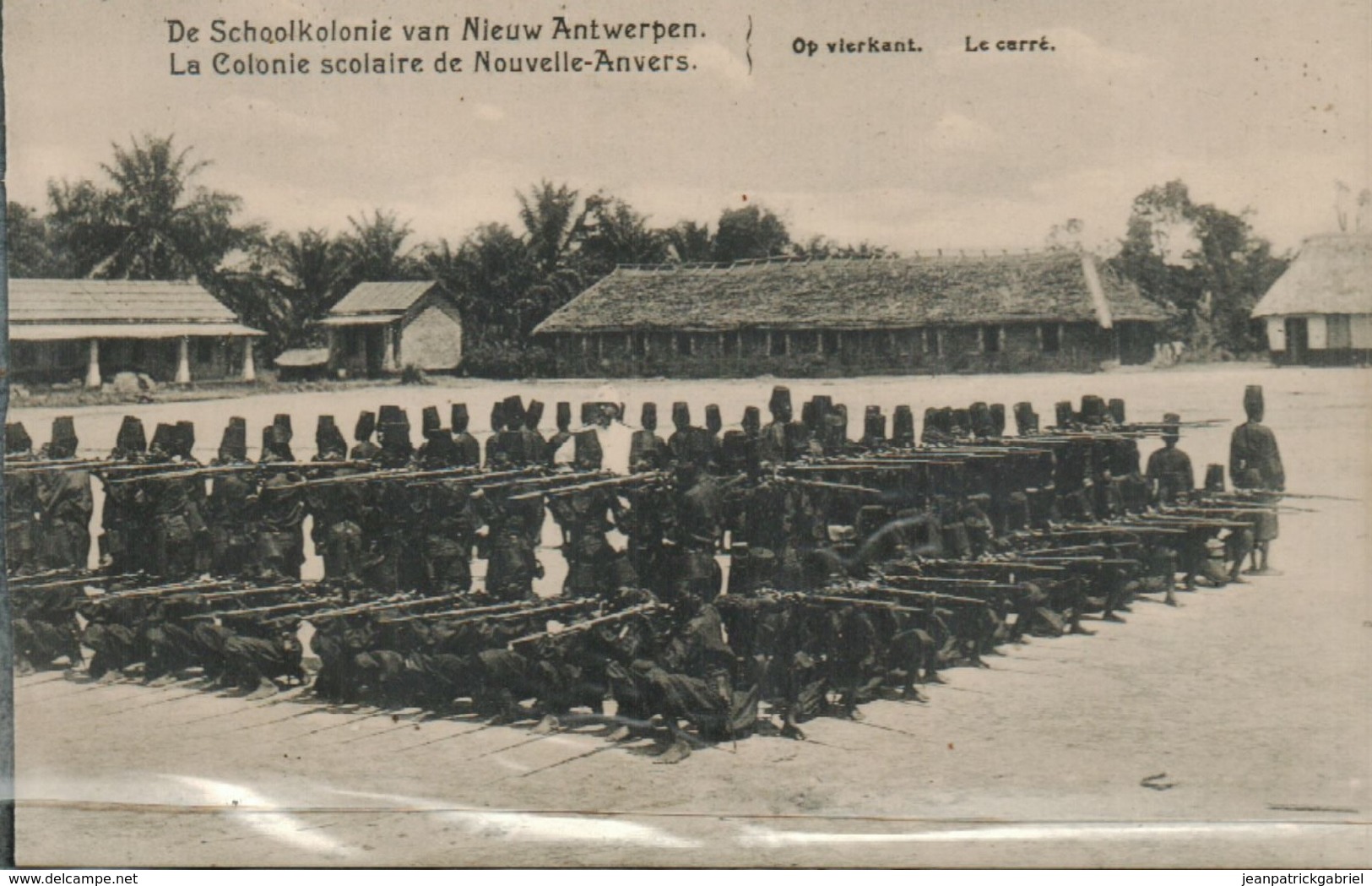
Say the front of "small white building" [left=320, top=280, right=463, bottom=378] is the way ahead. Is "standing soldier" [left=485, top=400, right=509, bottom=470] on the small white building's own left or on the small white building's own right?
on the small white building's own left

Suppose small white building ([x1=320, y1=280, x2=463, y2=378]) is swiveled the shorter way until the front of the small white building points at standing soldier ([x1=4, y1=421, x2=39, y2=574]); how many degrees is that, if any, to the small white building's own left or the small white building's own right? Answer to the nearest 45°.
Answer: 0° — it already faces them

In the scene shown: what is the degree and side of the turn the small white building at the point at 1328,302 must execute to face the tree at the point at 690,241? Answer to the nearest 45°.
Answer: approximately 90° to its right

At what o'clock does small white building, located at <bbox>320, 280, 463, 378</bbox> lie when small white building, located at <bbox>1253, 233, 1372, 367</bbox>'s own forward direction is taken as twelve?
small white building, located at <bbox>320, 280, 463, 378</bbox> is roughly at 3 o'clock from small white building, located at <bbox>1253, 233, 1372, 367</bbox>.

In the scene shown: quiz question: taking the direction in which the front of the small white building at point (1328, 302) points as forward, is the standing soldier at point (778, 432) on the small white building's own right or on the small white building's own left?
on the small white building's own right

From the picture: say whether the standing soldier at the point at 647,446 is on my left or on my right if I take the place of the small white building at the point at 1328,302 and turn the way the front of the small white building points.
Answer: on my right

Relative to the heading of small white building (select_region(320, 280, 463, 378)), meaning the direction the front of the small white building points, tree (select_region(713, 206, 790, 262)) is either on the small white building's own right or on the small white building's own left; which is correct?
on the small white building's own left

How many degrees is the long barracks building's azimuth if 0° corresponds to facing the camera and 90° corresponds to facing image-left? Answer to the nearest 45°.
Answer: approximately 0°

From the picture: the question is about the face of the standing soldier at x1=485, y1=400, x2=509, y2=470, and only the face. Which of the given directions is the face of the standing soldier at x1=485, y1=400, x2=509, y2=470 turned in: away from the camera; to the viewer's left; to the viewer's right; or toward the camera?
away from the camera

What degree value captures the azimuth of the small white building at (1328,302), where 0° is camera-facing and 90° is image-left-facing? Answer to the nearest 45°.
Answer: approximately 0°

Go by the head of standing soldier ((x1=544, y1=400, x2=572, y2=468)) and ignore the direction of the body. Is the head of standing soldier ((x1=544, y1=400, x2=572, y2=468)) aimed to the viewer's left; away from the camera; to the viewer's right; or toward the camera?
away from the camera
